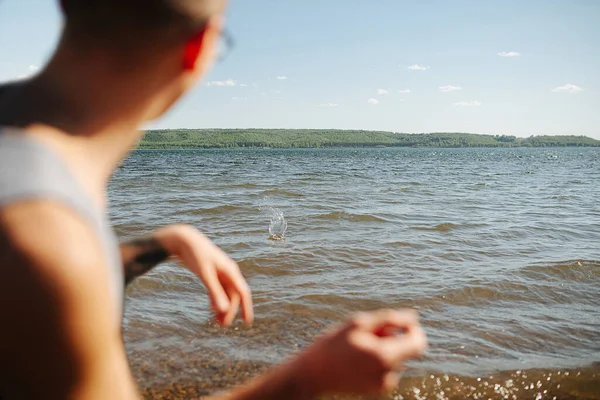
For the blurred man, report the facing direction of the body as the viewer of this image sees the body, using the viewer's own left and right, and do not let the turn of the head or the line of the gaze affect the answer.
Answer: facing away from the viewer and to the right of the viewer

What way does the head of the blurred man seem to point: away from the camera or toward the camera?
away from the camera

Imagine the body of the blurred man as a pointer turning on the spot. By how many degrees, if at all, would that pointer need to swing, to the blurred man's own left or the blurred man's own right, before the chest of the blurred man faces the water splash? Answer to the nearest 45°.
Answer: approximately 45° to the blurred man's own left
